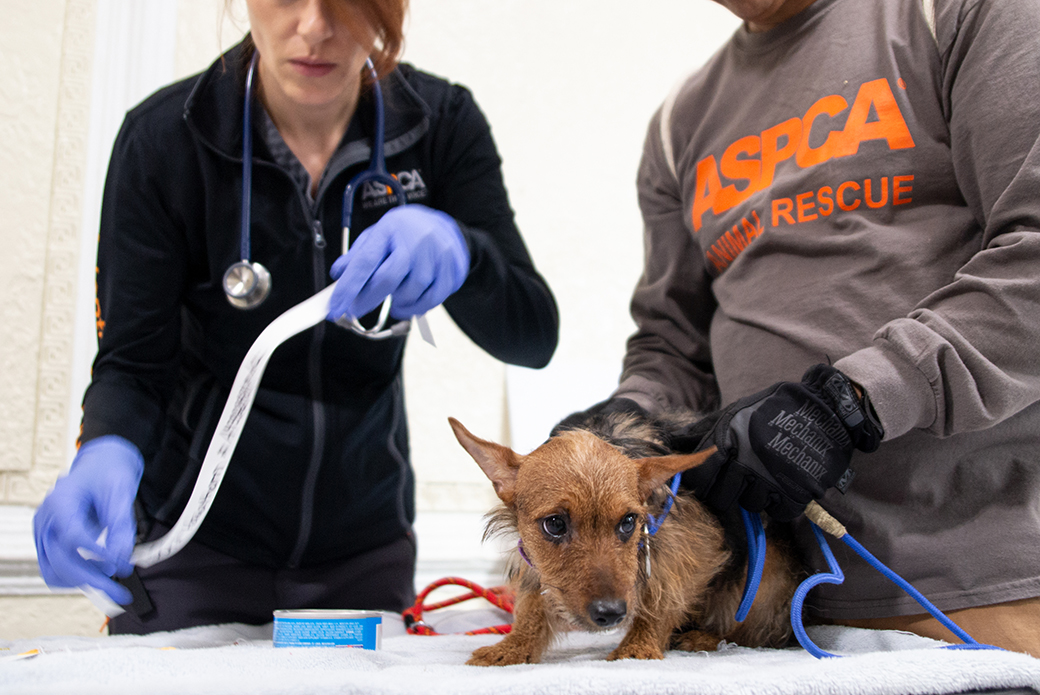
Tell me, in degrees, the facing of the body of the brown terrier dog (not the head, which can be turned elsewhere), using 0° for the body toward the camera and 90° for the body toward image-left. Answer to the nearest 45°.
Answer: approximately 45°

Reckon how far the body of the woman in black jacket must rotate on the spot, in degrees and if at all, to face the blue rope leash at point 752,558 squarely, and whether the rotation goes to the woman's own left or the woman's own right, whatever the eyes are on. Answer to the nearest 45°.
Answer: approximately 45° to the woman's own left

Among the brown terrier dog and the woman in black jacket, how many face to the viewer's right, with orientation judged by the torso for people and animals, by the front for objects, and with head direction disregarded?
0

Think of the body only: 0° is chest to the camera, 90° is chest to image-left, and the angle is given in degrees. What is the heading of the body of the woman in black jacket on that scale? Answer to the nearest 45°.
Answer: approximately 0°

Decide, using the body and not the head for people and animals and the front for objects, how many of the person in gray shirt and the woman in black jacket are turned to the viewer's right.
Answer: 0

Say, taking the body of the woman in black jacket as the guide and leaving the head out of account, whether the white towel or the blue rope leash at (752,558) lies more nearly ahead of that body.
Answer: the white towel
